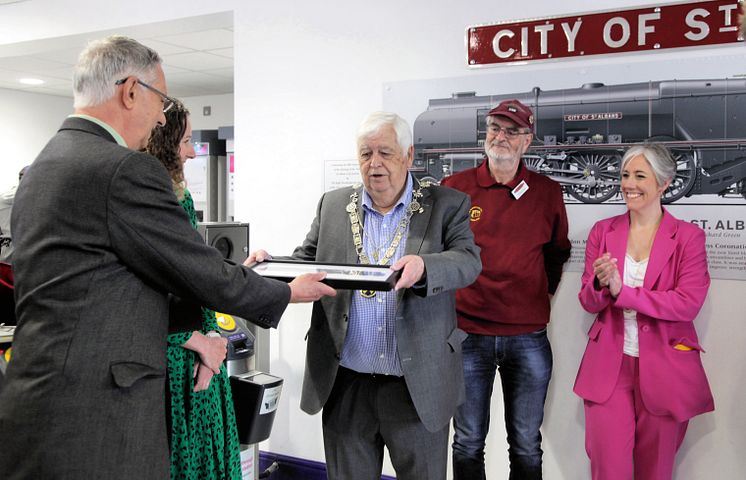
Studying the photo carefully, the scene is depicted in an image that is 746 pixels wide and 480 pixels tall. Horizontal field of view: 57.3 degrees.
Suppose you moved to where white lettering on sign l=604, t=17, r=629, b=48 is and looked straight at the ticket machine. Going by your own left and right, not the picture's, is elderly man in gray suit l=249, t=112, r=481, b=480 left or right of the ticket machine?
left

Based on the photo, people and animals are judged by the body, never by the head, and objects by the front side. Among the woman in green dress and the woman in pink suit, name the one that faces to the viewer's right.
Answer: the woman in green dress

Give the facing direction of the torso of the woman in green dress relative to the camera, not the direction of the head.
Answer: to the viewer's right

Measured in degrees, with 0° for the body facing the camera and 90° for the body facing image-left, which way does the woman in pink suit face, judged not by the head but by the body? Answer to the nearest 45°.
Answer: approximately 45°

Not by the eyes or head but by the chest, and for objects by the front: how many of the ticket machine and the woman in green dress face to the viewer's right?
1

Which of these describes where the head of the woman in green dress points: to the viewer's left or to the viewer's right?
to the viewer's right

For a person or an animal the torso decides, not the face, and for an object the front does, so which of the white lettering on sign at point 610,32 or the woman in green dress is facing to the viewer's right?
the woman in green dress

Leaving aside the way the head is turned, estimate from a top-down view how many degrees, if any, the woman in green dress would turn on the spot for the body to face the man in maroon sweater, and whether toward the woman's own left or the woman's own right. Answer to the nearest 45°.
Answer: approximately 45° to the woman's own left

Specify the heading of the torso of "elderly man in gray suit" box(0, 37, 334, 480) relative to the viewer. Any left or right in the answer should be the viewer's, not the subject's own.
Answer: facing away from the viewer and to the right of the viewer
